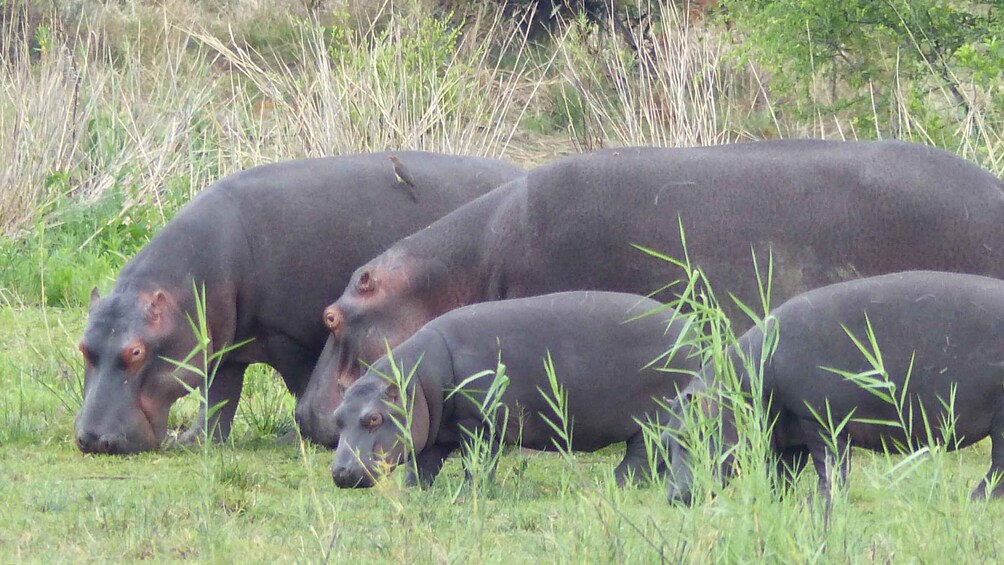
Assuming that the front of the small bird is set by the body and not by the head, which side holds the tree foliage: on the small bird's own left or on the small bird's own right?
on the small bird's own right

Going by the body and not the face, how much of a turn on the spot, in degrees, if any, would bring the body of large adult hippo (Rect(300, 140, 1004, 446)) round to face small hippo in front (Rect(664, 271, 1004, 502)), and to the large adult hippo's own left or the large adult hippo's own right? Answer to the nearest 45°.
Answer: approximately 135° to the large adult hippo's own left

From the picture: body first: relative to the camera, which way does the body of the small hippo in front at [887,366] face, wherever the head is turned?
to the viewer's left

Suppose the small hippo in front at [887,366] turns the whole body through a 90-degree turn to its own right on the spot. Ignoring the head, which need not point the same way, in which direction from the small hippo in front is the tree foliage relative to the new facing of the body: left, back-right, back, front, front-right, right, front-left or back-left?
front

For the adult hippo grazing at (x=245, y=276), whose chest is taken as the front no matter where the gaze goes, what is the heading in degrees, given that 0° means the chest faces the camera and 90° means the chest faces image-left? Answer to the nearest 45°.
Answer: approximately 45°

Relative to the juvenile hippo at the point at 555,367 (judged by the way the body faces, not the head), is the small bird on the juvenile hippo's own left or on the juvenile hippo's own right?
on the juvenile hippo's own right

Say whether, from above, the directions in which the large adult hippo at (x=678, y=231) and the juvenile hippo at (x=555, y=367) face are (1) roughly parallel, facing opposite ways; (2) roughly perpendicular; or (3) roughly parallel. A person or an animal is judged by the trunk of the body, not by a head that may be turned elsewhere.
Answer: roughly parallel

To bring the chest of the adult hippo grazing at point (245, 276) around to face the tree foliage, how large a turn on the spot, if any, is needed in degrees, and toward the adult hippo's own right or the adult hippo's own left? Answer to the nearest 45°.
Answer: approximately 180°

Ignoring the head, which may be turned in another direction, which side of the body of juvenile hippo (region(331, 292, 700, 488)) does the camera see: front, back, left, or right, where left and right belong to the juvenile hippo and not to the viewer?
left

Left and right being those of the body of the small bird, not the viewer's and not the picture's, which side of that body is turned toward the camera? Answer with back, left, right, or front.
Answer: left

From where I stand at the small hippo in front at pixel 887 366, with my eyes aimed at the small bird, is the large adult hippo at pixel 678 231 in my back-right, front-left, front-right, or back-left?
front-right

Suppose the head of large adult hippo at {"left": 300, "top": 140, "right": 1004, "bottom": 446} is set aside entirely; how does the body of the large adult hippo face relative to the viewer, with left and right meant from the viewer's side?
facing to the left of the viewer
